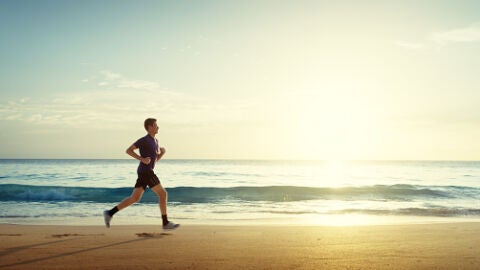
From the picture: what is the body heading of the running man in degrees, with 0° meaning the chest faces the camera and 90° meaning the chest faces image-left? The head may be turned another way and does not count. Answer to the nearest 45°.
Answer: approximately 270°
